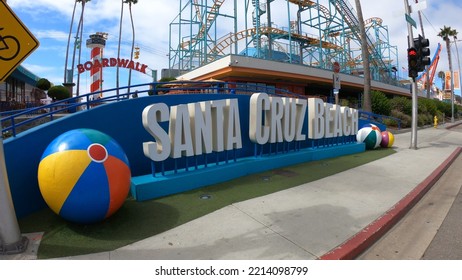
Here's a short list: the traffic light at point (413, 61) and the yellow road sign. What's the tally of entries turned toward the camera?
2

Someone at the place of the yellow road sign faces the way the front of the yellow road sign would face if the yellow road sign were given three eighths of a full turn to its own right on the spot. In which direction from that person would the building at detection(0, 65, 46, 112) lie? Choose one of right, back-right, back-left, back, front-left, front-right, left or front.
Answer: front-right

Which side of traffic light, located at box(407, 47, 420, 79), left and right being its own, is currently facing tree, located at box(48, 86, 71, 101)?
right

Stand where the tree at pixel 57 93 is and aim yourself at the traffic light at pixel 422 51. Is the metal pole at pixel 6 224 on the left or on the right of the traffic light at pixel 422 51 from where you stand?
right

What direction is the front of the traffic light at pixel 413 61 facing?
toward the camera

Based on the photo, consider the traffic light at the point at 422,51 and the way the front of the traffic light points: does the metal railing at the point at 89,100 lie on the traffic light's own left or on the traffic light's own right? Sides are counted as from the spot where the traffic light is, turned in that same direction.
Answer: on the traffic light's own right

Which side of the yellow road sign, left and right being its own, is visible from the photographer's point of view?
front
